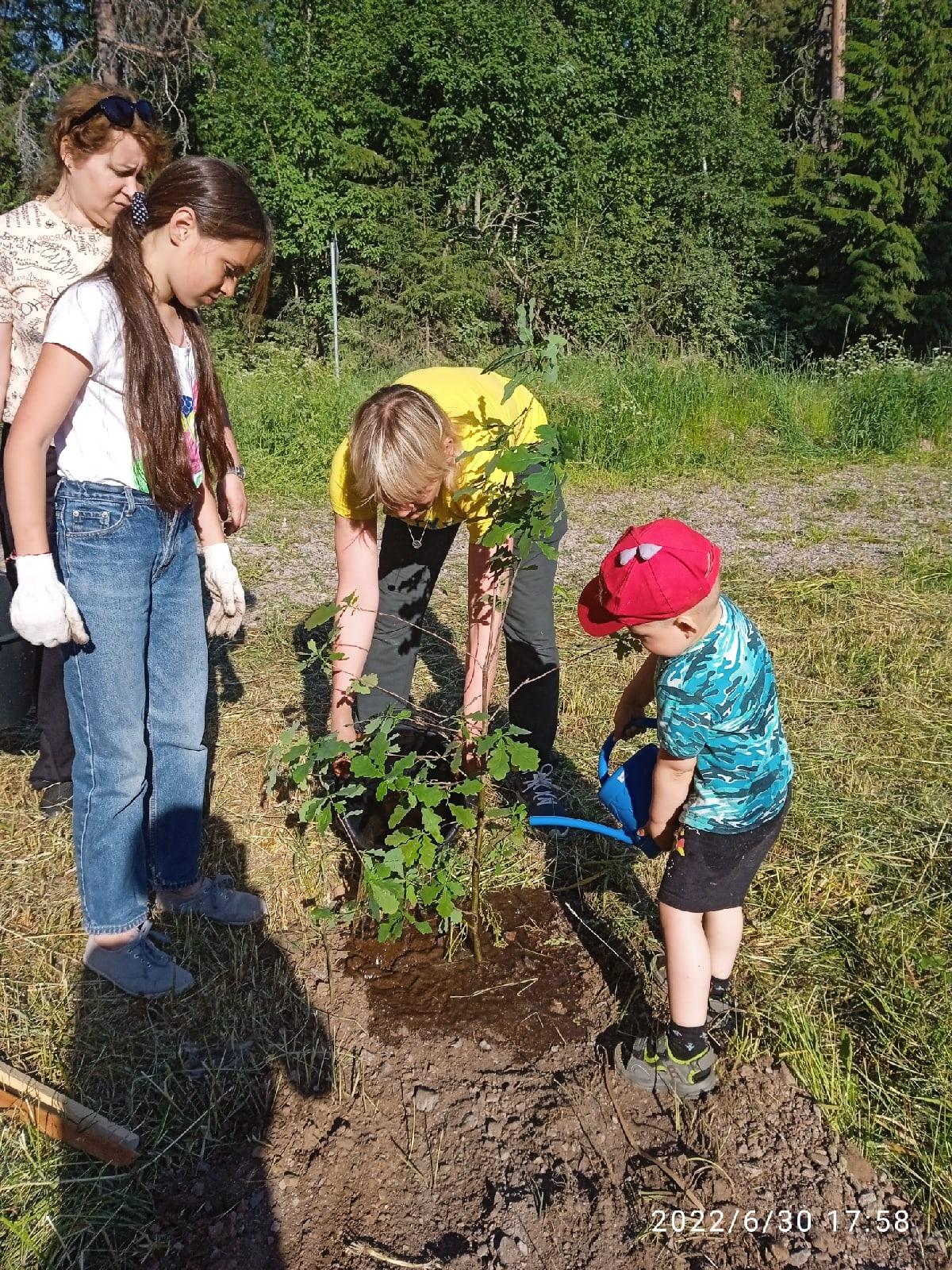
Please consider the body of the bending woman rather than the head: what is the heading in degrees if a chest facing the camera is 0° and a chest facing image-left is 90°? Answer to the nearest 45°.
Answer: approximately 0°

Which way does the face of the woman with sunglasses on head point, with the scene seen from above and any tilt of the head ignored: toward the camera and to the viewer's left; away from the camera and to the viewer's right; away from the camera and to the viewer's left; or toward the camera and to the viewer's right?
toward the camera and to the viewer's right

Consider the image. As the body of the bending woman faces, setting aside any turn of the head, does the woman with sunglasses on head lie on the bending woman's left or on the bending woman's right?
on the bending woman's right

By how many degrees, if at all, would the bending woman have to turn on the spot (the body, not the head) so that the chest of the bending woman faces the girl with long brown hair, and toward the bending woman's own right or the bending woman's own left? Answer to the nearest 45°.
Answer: approximately 45° to the bending woman's own right

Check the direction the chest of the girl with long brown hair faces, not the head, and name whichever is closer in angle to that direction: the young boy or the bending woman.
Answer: the young boy

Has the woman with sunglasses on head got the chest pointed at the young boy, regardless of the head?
yes

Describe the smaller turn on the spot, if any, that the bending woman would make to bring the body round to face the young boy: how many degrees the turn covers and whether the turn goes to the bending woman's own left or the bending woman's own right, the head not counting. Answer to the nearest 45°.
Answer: approximately 45° to the bending woman's own left

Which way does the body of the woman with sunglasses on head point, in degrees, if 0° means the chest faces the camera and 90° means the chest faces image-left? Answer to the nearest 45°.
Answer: approximately 315°

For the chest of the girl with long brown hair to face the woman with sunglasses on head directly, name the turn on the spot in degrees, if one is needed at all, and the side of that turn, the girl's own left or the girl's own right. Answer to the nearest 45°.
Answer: approximately 135° to the girl's own left
